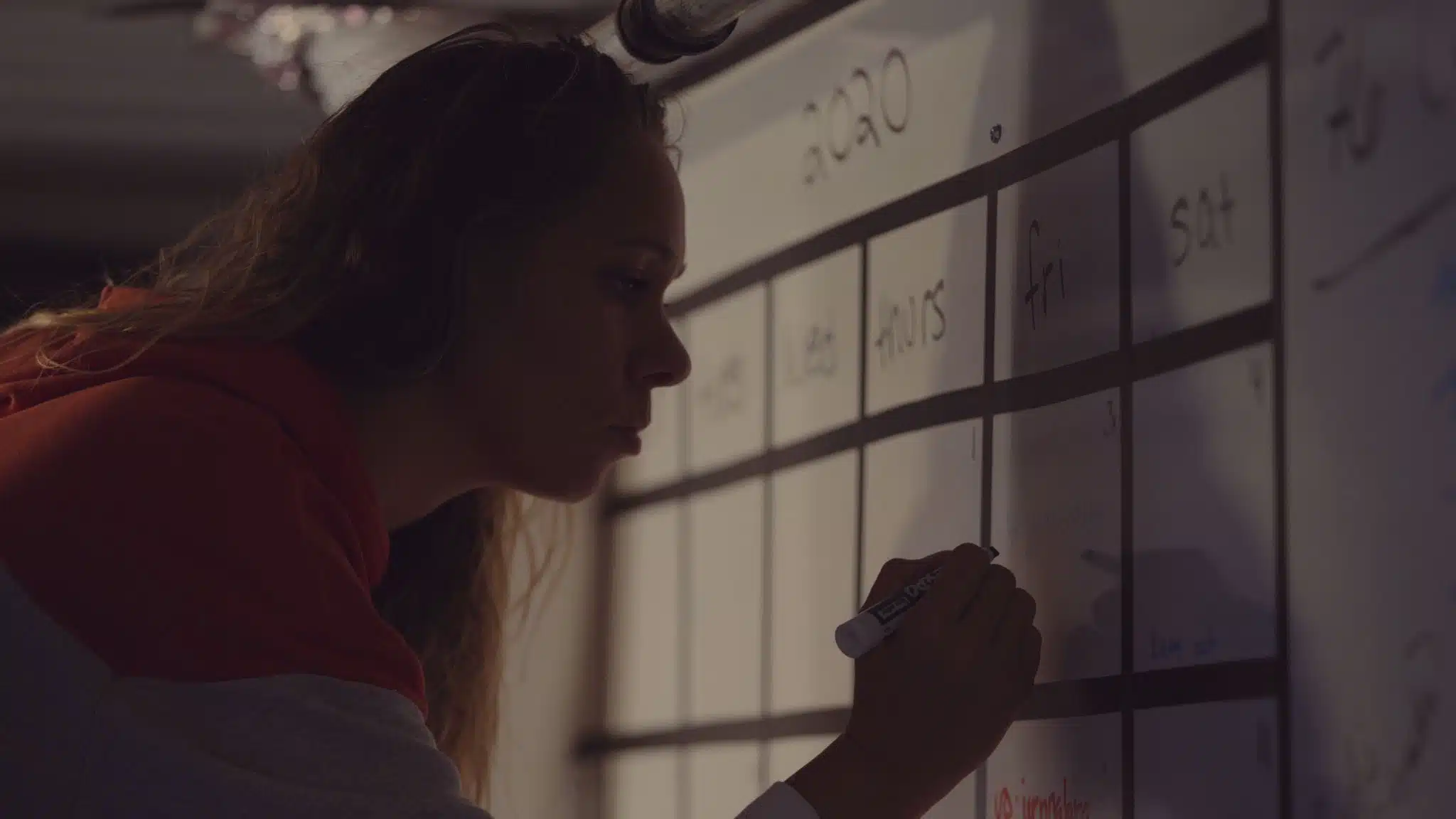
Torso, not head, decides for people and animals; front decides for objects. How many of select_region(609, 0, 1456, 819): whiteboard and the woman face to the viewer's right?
1

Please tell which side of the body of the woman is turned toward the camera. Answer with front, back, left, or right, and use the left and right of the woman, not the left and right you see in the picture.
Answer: right

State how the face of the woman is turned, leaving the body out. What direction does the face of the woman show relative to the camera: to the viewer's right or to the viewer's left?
to the viewer's right

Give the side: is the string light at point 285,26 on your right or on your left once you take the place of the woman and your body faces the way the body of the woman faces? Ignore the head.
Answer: on your left

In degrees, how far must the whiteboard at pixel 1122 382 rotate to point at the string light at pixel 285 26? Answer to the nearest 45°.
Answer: approximately 90° to its right

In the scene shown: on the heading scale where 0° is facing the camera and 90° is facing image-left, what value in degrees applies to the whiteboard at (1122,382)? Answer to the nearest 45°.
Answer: approximately 45°
